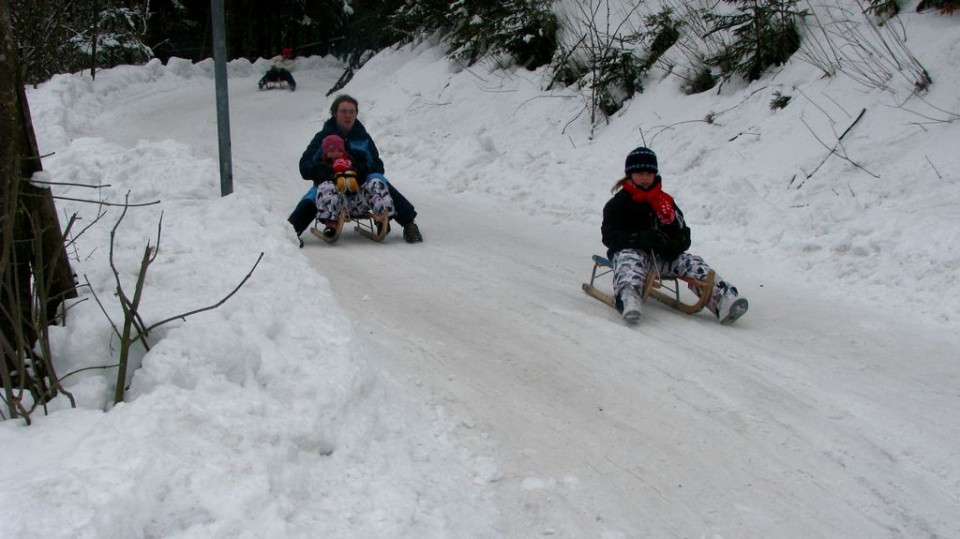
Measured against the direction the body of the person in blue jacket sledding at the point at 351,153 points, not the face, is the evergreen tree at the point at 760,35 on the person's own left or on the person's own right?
on the person's own left

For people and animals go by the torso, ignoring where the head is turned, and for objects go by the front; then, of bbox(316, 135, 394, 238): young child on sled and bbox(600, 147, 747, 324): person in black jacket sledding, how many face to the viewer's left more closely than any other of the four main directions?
0

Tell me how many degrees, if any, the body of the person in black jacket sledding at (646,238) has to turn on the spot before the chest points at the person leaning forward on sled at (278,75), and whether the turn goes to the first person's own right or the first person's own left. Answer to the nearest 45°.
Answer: approximately 180°

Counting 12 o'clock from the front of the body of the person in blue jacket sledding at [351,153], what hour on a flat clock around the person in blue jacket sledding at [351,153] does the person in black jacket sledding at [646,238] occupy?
the person in black jacket sledding at [646,238] is roughly at 11 o'clock from the person in blue jacket sledding at [351,153].

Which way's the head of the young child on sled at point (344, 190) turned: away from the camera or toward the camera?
toward the camera

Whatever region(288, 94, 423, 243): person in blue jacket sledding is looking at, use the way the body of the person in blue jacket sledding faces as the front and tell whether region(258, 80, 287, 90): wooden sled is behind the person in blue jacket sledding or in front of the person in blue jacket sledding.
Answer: behind

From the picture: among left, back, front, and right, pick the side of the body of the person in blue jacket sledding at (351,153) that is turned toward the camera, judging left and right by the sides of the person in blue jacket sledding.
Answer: front

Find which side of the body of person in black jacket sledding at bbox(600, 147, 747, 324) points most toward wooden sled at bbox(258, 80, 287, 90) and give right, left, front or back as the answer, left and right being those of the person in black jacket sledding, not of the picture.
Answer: back

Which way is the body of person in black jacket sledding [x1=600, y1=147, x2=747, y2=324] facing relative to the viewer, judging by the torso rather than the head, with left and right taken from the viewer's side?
facing the viewer and to the right of the viewer

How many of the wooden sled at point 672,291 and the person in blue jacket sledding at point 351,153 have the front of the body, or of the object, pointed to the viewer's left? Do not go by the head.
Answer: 0

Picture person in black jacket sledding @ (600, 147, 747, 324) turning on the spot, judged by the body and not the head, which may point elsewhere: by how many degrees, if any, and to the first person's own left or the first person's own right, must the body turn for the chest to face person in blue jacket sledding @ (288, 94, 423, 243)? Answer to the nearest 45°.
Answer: approximately 180°

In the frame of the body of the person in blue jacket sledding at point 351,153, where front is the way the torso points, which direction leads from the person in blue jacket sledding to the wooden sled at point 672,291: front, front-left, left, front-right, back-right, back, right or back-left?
front-left

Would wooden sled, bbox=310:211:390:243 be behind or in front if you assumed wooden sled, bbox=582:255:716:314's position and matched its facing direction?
behind

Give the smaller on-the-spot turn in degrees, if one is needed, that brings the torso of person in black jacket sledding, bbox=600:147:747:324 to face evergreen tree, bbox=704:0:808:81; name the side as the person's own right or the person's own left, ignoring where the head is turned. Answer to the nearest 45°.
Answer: approximately 135° to the person's own left

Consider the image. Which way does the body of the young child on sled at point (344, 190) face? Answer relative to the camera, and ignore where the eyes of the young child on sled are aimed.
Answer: toward the camera

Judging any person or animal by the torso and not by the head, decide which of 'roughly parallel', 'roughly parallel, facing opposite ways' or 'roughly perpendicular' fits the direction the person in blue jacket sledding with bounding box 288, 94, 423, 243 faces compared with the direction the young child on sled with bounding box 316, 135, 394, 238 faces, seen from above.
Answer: roughly parallel
